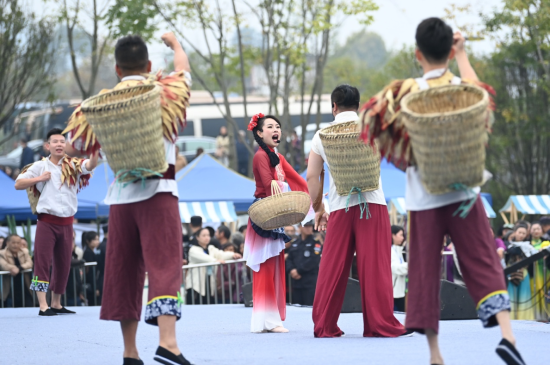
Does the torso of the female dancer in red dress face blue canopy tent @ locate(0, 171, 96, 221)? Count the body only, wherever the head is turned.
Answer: no

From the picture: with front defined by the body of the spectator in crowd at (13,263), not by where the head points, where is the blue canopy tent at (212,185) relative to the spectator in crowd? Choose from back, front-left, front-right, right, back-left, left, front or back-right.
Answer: back-left

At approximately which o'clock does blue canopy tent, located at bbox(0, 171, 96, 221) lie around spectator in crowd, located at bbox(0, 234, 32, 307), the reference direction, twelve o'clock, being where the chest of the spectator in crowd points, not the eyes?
The blue canopy tent is roughly at 6 o'clock from the spectator in crowd.

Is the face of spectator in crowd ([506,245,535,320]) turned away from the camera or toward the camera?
toward the camera

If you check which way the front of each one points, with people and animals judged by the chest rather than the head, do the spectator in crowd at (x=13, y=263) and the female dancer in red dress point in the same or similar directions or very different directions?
same or similar directions

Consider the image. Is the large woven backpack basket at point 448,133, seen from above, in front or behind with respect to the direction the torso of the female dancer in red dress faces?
in front

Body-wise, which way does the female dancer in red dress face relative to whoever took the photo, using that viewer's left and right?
facing the viewer and to the right of the viewer

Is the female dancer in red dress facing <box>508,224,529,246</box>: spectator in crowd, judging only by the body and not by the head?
no

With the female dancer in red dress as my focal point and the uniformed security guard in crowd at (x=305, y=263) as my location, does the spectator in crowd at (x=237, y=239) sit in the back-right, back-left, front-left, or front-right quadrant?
back-right

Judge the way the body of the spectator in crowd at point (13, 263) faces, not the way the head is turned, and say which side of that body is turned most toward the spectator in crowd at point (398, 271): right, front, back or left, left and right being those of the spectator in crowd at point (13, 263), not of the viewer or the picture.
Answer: left

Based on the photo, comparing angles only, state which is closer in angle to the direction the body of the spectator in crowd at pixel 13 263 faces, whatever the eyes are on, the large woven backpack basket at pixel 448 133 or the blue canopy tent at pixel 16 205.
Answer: the large woven backpack basket

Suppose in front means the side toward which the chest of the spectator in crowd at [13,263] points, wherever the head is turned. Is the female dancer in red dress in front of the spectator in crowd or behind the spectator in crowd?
in front

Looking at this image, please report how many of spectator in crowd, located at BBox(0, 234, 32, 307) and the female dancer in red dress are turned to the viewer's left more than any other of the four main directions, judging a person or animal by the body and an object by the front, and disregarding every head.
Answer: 0

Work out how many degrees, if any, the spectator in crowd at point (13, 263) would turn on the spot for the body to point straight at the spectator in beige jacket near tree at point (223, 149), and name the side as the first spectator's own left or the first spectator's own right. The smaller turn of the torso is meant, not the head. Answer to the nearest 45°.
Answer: approximately 135° to the first spectator's own left

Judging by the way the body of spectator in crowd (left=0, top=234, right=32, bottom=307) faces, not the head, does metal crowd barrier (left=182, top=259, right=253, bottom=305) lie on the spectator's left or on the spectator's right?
on the spectator's left

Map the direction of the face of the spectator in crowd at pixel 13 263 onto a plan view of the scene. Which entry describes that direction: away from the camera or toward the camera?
toward the camera

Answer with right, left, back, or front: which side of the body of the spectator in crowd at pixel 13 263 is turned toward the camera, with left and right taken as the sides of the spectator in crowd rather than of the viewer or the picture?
front

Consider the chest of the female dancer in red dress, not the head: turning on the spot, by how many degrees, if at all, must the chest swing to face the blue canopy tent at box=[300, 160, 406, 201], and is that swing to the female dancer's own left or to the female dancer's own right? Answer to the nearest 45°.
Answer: approximately 135° to the female dancer's own left

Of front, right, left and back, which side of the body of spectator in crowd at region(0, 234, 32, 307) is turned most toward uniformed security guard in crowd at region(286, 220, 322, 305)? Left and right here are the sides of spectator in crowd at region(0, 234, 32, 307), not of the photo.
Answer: left
